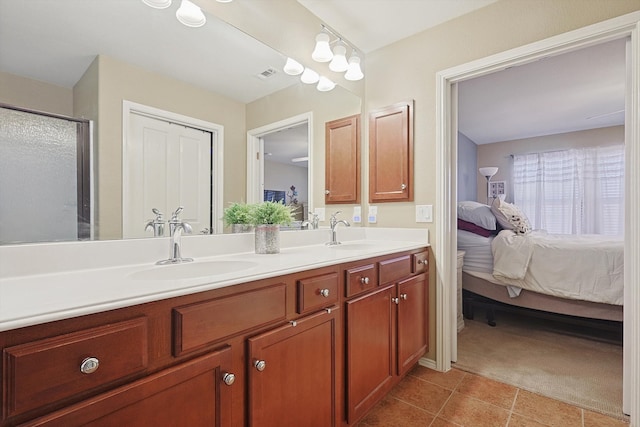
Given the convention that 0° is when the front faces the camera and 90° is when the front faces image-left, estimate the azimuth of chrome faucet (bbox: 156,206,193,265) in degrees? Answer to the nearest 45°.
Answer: approximately 315°

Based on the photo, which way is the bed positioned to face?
to the viewer's right

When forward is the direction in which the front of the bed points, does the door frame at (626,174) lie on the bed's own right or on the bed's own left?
on the bed's own right
